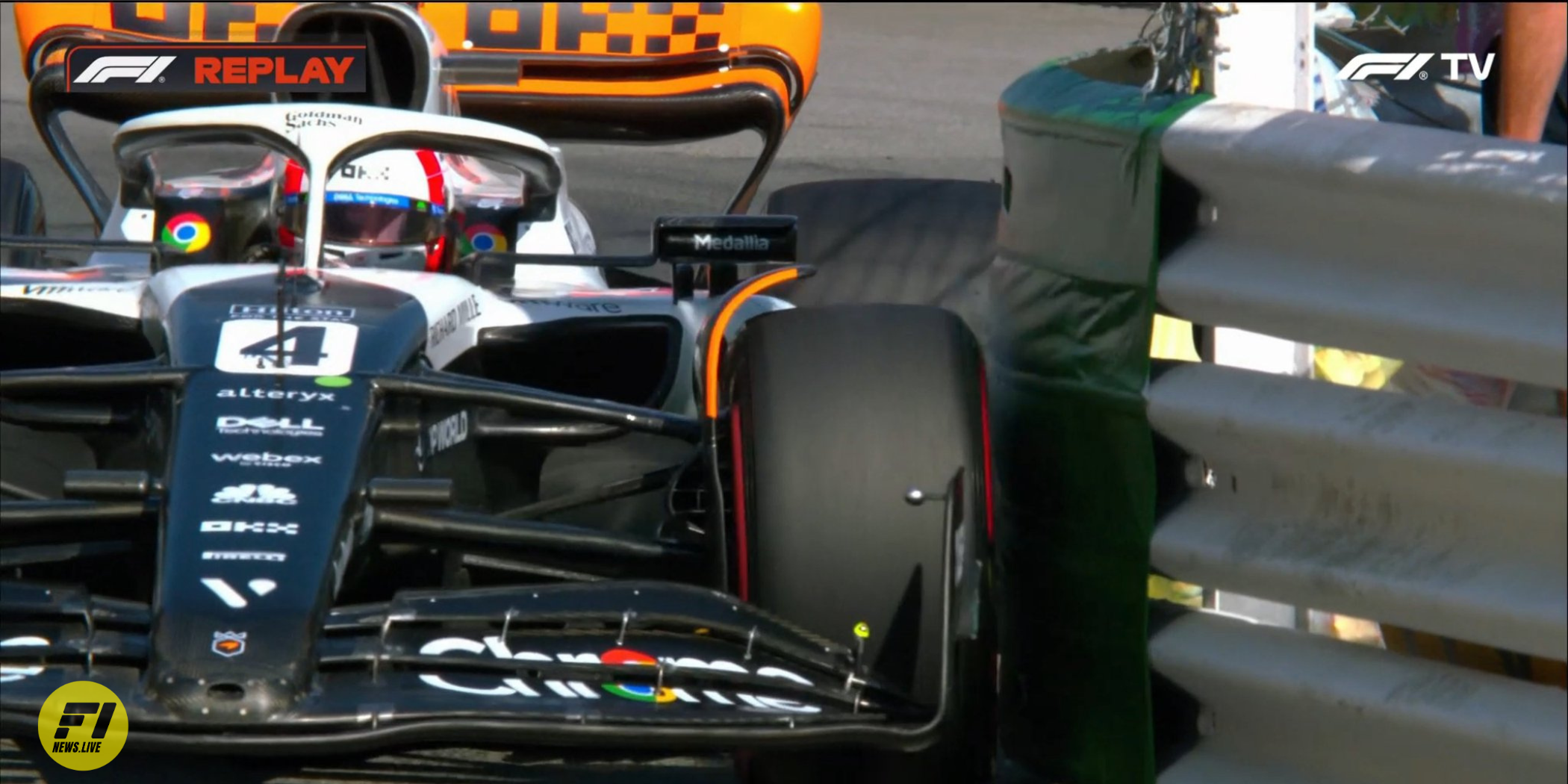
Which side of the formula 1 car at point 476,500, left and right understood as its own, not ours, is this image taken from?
front

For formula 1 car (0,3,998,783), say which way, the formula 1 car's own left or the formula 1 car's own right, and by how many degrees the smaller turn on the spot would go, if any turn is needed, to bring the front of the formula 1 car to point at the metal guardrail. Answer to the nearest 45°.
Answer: approximately 45° to the formula 1 car's own left
